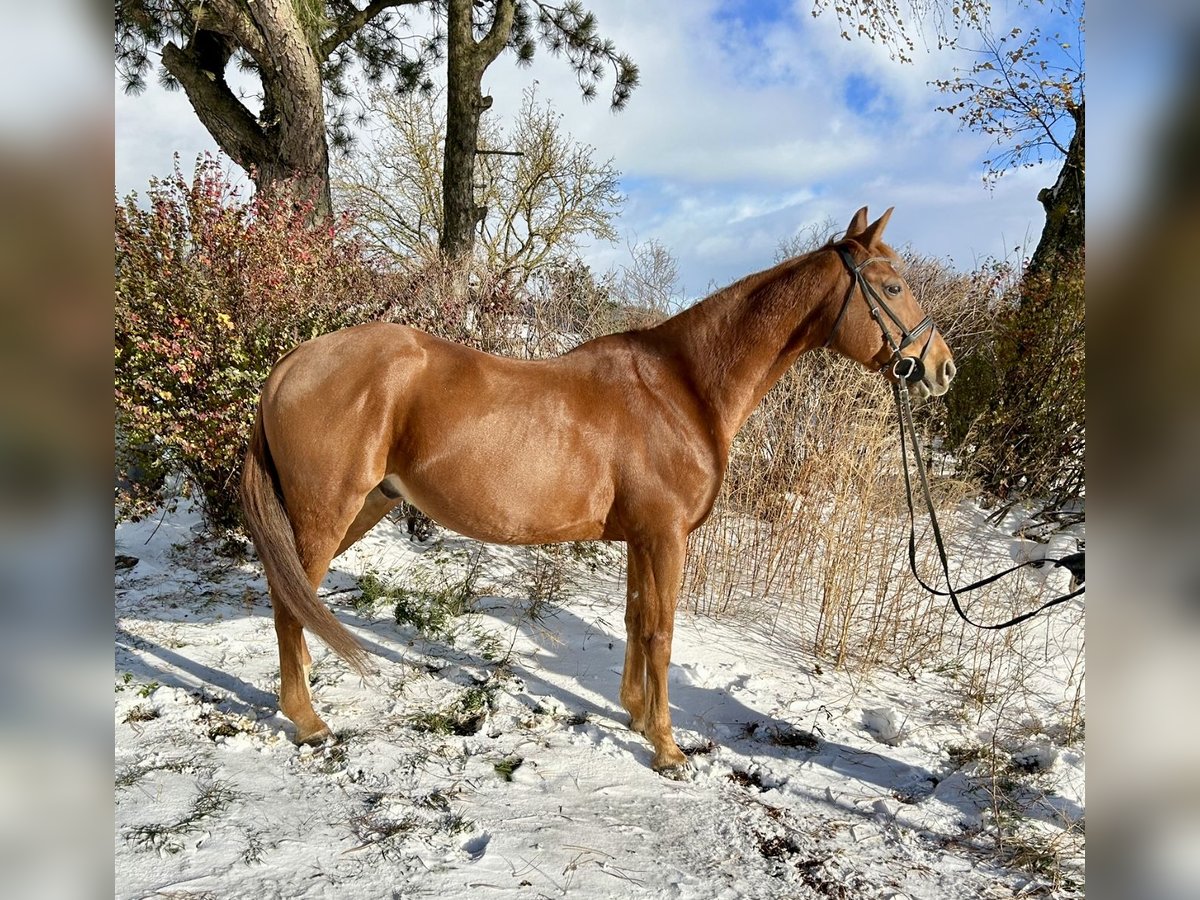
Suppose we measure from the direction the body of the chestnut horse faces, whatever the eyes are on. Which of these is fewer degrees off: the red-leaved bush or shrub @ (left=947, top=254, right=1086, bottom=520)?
the shrub

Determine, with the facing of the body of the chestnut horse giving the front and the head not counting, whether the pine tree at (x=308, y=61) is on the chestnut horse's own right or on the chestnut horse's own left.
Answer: on the chestnut horse's own left

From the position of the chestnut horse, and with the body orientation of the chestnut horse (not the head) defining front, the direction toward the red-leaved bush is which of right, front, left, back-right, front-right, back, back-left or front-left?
back-left

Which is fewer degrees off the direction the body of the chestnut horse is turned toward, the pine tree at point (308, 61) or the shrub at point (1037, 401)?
the shrub

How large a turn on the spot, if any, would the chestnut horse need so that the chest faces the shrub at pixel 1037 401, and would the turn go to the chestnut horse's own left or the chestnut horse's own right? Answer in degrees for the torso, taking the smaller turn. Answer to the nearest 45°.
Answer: approximately 45° to the chestnut horse's own left

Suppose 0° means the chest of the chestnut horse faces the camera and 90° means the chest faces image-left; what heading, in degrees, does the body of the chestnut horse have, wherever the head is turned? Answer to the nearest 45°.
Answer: approximately 270°
